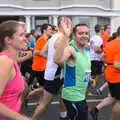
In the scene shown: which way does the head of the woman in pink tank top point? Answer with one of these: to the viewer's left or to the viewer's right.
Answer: to the viewer's right

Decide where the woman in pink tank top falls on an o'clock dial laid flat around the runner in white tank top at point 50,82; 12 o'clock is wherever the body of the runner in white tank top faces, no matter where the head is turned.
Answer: The woman in pink tank top is roughly at 3 o'clock from the runner in white tank top.

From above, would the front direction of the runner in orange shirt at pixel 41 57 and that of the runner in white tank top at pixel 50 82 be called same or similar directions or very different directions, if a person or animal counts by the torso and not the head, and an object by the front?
same or similar directions

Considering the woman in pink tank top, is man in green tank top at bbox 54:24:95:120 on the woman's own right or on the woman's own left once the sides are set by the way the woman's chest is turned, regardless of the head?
on the woman's own left

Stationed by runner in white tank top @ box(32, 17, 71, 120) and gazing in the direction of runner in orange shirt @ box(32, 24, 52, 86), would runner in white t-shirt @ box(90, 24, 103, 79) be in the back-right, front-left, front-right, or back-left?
front-right

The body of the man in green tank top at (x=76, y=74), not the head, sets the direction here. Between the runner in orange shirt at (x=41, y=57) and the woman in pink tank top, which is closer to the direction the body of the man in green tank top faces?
the woman in pink tank top

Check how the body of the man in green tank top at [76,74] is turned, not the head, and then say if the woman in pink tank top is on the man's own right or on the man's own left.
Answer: on the man's own right

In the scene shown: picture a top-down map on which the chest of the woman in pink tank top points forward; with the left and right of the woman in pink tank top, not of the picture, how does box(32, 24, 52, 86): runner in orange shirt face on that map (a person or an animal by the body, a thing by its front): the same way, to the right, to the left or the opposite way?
the same way

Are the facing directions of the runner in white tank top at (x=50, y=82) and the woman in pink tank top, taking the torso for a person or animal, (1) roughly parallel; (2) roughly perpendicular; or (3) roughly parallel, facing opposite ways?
roughly parallel
